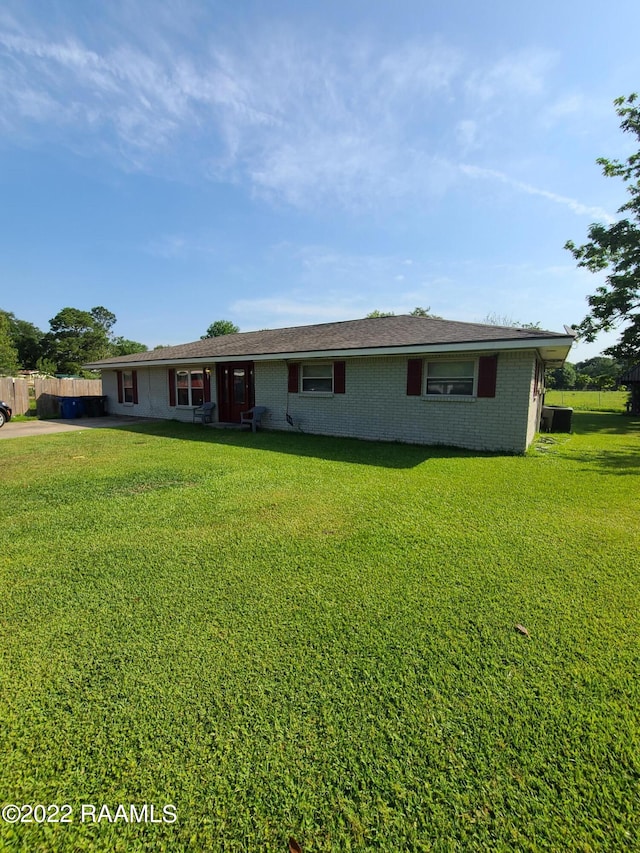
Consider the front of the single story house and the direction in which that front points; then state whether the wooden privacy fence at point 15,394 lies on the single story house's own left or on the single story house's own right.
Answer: on the single story house's own right

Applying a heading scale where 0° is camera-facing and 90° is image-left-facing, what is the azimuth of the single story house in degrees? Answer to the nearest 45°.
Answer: approximately 45°

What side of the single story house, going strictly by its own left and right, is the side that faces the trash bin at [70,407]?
right

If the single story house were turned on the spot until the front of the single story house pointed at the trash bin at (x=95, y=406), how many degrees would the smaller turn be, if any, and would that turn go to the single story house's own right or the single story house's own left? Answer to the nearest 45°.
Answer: approximately 90° to the single story house's own right

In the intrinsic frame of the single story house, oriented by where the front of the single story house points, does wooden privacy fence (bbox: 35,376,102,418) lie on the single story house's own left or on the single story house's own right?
on the single story house's own right
